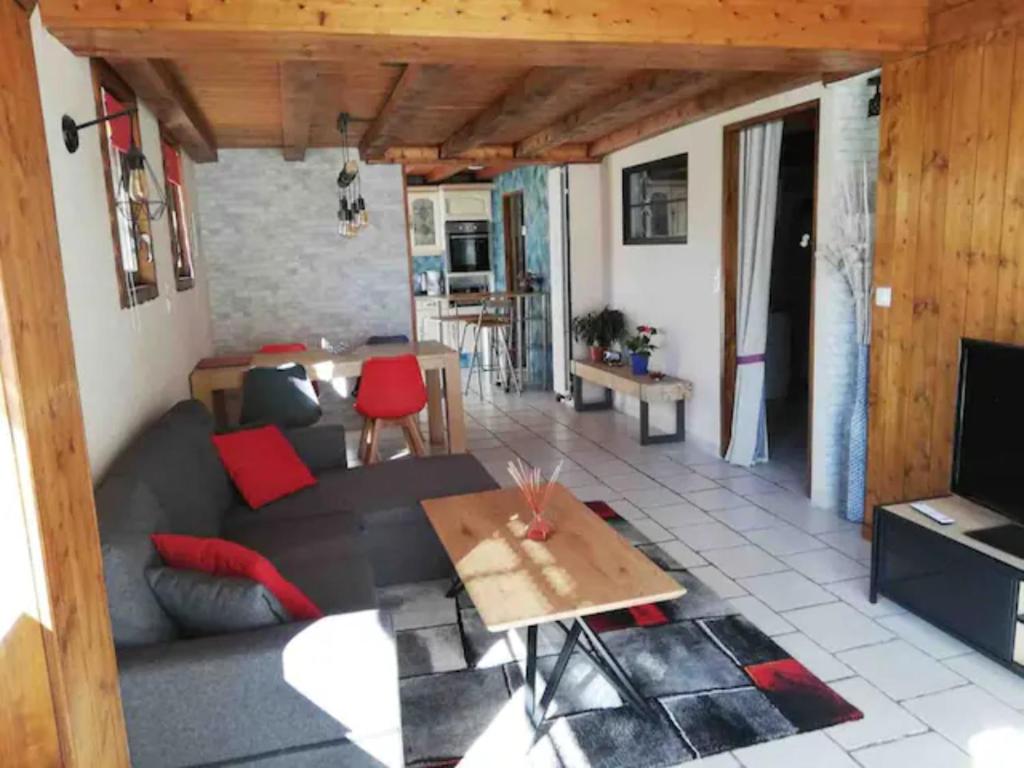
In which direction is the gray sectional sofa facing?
to the viewer's right

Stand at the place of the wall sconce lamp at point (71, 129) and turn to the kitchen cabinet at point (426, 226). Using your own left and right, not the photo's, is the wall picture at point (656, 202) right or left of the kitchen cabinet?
right

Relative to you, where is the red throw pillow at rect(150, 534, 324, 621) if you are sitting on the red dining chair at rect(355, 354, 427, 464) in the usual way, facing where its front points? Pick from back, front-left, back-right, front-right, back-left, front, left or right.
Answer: back

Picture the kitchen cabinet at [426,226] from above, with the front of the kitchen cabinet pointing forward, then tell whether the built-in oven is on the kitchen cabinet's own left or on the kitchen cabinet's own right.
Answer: on the kitchen cabinet's own left

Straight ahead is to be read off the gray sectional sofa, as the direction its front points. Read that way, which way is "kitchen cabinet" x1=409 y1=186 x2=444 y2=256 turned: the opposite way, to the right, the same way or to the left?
to the right

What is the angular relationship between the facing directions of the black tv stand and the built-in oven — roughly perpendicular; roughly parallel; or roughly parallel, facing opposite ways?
roughly perpendicular

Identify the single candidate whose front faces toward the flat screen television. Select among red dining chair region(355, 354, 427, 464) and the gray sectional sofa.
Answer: the gray sectional sofa

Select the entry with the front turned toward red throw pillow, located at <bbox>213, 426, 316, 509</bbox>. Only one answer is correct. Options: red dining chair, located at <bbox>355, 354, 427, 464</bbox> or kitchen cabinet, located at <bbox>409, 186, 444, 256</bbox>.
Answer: the kitchen cabinet

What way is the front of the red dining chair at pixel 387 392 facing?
away from the camera

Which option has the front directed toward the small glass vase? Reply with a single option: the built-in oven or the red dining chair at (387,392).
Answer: the built-in oven

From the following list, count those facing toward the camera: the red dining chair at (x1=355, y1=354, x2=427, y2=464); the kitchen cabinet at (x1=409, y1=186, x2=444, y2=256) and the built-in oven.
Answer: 2
